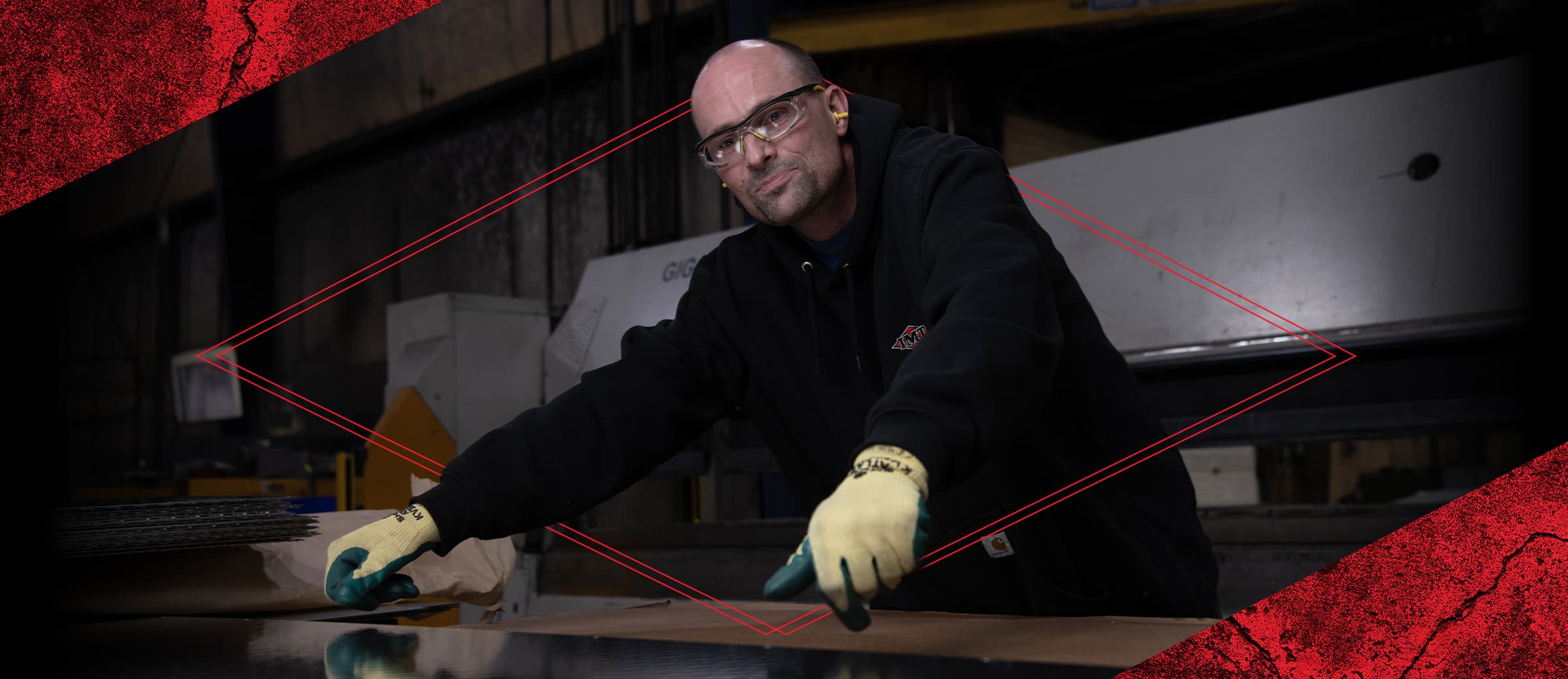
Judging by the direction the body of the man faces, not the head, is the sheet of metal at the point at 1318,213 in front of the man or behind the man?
behind
